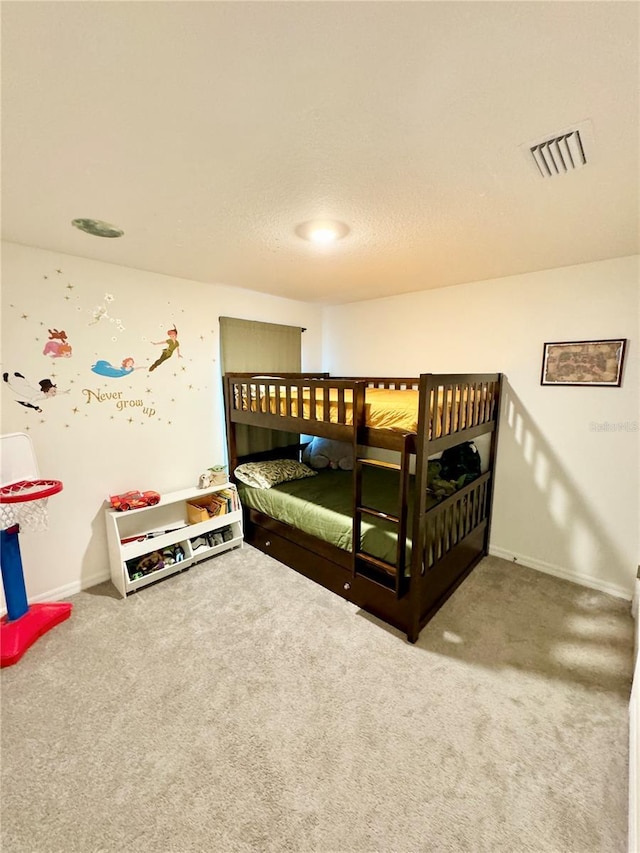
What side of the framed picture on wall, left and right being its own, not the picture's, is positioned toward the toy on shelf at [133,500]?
front

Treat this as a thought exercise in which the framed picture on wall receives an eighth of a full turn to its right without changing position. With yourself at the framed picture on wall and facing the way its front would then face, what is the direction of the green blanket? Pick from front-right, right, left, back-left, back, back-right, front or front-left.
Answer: front-left

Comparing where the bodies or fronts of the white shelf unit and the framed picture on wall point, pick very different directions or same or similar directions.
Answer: very different directions

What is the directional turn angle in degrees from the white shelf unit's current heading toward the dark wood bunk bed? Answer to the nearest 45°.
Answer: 0° — it already faces it

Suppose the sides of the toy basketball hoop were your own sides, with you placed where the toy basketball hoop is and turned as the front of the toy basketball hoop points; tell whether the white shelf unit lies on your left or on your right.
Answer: on your left

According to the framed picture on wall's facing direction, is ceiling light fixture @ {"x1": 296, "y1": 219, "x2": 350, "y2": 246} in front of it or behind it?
in front

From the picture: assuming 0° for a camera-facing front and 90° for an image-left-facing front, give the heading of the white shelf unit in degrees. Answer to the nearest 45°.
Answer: approximately 315°

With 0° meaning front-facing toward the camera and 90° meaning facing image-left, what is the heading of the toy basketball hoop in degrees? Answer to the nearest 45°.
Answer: approximately 315°

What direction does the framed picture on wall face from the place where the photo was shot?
facing the viewer and to the left of the viewer

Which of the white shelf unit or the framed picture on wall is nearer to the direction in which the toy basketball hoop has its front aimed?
the framed picture on wall

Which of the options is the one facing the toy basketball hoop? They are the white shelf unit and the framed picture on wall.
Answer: the framed picture on wall

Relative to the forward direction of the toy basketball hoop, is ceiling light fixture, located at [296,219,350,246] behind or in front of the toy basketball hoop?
in front

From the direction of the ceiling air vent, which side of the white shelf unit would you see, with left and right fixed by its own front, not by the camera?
front
